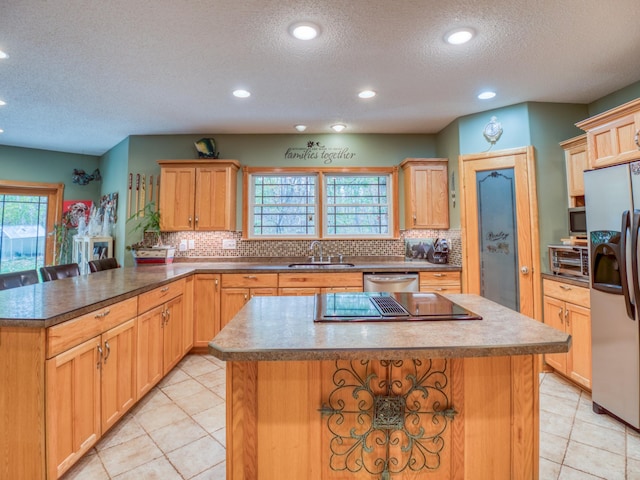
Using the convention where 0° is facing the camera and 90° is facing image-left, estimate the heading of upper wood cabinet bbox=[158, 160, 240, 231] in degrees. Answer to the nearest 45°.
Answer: approximately 0°

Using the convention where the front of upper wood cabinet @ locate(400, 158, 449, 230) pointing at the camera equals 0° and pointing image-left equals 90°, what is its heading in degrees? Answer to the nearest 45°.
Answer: approximately 0°

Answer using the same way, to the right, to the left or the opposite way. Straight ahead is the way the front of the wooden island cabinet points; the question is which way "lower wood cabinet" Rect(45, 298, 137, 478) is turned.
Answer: to the left

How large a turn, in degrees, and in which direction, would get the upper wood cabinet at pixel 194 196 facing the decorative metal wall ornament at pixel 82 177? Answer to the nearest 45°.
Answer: approximately 135° to its right

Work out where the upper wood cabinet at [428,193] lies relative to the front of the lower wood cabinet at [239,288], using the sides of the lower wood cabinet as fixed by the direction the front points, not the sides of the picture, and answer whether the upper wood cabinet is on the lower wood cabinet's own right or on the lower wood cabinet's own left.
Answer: on the lower wood cabinet's own left

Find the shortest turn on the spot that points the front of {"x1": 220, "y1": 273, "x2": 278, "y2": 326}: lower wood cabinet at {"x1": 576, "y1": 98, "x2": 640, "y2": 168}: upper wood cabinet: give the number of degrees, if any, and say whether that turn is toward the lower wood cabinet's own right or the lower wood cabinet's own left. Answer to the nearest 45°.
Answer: approximately 45° to the lower wood cabinet's own left

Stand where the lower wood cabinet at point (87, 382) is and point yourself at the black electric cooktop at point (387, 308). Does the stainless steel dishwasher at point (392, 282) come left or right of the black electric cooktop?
left
